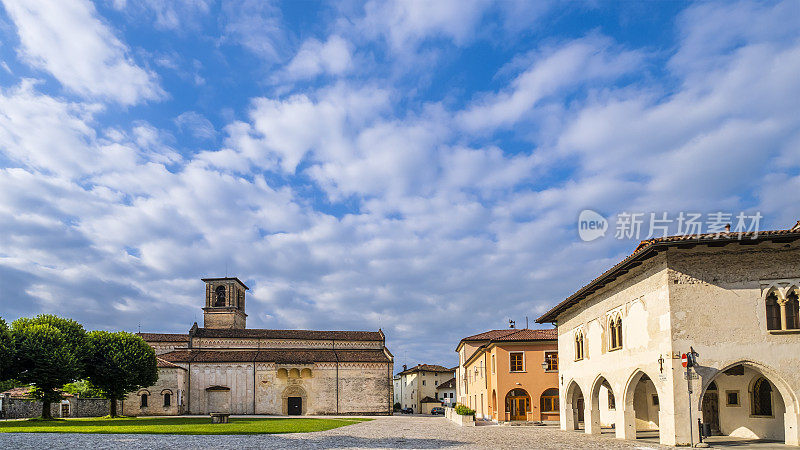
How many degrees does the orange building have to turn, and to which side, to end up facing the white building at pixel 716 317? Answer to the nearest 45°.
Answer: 0° — it already faces it

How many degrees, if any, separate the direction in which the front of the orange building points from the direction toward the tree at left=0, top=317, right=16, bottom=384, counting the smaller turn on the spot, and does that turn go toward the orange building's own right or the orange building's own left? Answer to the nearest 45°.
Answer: approximately 90° to the orange building's own right

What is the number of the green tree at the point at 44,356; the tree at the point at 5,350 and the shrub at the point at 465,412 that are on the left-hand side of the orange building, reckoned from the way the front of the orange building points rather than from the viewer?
0

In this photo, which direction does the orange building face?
toward the camera

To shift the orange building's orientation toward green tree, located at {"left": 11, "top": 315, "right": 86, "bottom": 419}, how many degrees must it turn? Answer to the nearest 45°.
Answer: approximately 90° to its right

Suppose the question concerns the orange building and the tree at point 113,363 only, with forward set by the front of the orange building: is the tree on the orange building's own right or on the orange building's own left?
on the orange building's own right
